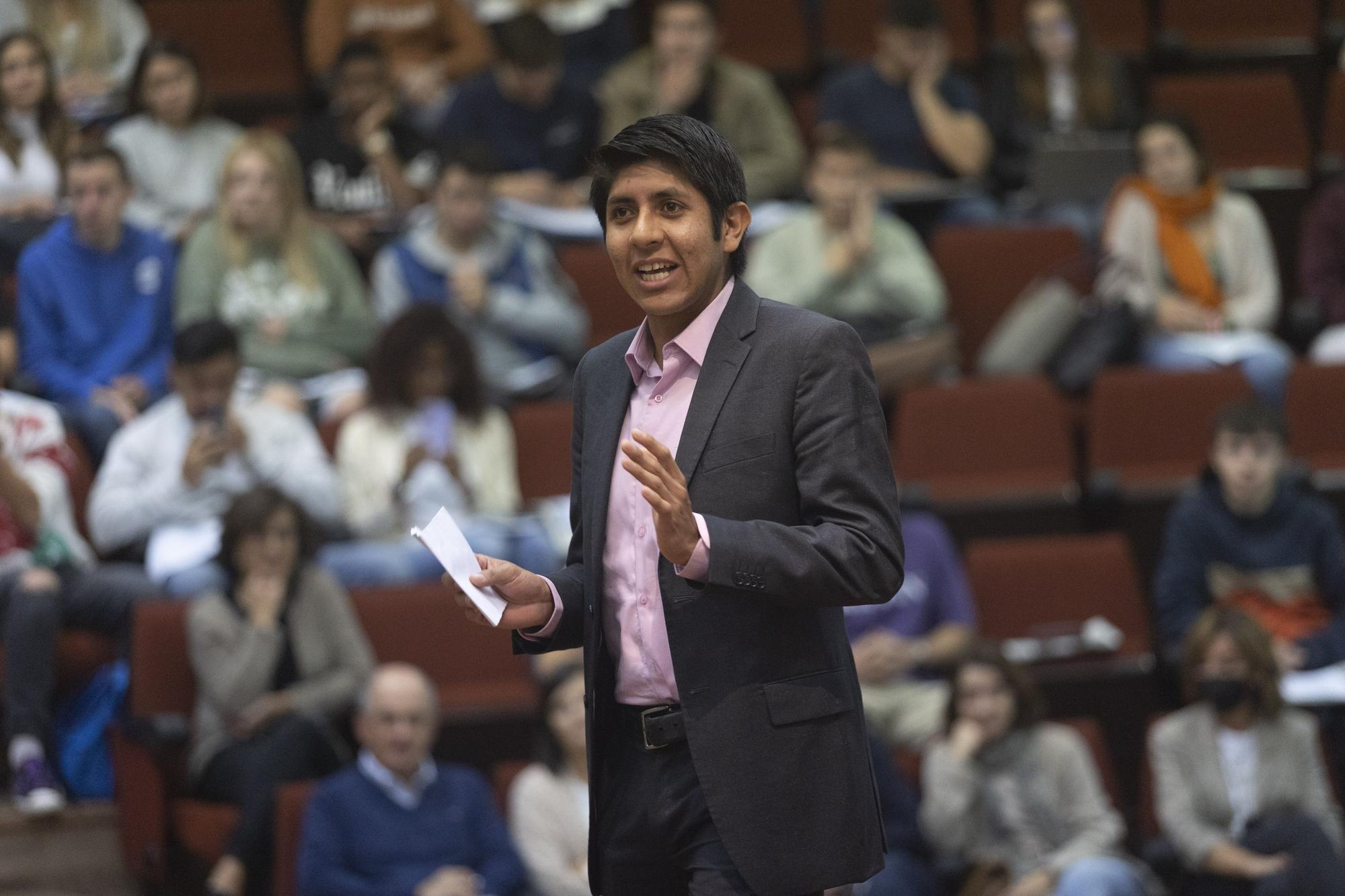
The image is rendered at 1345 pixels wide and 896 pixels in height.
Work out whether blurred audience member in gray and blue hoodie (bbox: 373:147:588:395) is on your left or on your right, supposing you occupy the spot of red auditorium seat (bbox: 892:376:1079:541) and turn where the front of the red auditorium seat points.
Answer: on your right

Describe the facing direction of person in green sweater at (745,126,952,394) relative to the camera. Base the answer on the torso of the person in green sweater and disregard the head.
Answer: toward the camera

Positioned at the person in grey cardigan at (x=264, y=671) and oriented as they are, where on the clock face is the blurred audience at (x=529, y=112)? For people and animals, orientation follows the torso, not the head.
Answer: the blurred audience at (x=529, y=112) is roughly at 7 o'clock from the person in grey cardigan at (x=264, y=671).

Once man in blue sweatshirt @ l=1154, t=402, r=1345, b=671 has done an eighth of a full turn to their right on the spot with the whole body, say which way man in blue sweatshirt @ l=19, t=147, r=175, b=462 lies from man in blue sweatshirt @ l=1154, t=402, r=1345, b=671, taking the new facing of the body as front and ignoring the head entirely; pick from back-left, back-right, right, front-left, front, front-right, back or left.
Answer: front-right

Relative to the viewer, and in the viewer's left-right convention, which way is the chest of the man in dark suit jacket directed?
facing the viewer and to the left of the viewer

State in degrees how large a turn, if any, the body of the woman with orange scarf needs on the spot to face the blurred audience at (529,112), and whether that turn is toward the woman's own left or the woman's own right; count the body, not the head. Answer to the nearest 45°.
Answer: approximately 90° to the woman's own right

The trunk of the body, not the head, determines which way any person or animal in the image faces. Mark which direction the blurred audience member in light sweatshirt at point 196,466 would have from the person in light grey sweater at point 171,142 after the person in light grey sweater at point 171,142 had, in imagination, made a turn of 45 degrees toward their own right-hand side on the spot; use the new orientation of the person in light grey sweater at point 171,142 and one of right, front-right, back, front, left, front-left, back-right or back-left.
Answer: front-left

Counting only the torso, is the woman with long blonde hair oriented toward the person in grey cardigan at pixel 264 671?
yes

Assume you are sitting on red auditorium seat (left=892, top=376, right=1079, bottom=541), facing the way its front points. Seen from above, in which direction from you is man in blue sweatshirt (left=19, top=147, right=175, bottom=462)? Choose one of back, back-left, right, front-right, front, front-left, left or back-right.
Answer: right

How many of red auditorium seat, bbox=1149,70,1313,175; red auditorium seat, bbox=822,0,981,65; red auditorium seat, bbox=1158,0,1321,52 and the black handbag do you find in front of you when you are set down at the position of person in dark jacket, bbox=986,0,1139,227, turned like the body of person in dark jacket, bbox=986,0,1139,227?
1

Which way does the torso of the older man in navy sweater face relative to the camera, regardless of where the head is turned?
toward the camera

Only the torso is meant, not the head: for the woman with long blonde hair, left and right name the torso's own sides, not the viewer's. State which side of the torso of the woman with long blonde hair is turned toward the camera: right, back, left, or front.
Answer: front

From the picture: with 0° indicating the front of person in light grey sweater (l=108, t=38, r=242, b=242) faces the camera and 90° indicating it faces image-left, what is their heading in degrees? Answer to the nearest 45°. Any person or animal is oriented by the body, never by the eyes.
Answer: approximately 0°

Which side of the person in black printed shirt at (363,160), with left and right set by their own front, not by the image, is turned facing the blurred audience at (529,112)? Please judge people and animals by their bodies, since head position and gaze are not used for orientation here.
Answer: left

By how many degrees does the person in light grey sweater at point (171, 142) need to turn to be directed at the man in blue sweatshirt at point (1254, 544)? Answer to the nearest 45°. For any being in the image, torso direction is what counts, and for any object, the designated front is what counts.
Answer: approximately 45° to their left

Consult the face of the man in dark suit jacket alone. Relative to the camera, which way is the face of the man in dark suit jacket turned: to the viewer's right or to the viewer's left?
to the viewer's left
